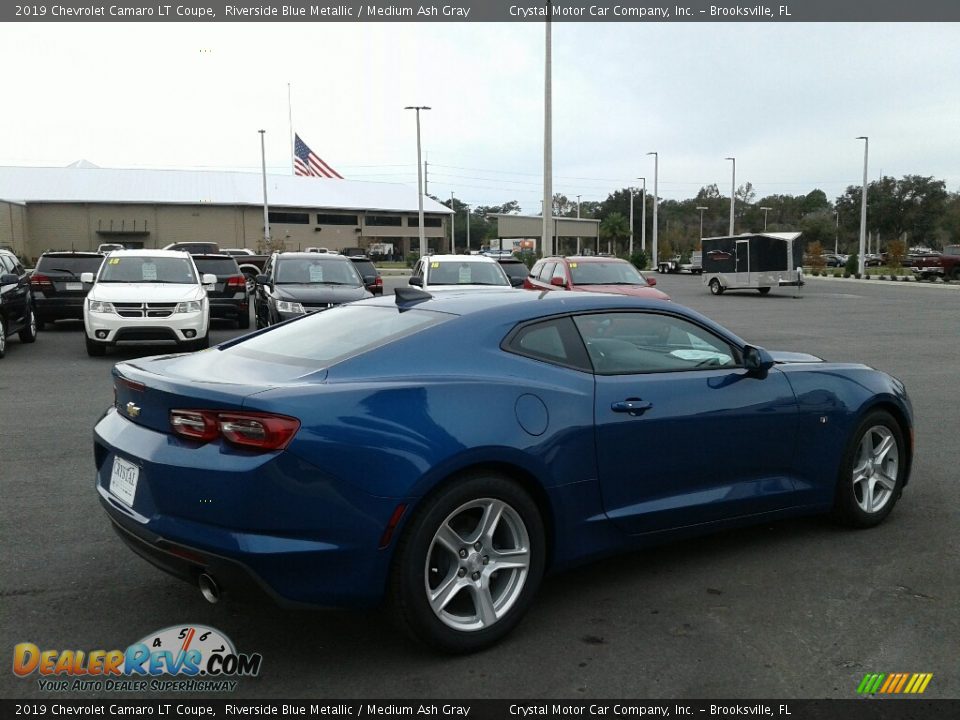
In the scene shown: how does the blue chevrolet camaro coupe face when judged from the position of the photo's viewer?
facing away from the viewer and to the right of the viewer

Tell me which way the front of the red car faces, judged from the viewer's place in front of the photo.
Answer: facing the viewer and to the right of the viewer

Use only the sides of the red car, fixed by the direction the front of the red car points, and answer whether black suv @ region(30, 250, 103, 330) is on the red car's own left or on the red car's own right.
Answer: on the red car's own right

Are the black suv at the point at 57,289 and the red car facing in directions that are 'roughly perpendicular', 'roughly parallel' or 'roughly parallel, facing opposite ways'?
roughly parallel, facing opposite ways

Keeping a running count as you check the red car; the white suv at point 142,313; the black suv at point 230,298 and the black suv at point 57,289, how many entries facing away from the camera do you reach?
2

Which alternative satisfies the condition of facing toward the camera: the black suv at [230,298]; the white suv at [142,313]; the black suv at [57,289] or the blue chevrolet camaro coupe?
the white suv

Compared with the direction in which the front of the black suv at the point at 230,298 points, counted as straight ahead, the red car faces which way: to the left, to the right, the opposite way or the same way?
the opposite way

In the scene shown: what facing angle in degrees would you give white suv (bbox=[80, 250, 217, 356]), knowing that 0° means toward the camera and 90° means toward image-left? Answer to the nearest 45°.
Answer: approximately 0°

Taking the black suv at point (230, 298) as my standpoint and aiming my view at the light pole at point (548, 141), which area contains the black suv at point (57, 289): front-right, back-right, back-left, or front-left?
back-left

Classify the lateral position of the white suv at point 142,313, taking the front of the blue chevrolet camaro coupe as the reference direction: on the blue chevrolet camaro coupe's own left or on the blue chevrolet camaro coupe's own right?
on the blue chevrolet camaro coupe's own left

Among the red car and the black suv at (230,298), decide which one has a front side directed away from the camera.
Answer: the black suv

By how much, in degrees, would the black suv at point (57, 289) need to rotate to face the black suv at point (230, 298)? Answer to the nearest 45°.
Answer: approximately 90° to its right

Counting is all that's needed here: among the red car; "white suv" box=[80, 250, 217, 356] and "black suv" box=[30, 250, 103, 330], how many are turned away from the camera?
1

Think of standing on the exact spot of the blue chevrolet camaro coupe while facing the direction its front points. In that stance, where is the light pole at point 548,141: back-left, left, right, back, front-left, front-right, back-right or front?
front-left

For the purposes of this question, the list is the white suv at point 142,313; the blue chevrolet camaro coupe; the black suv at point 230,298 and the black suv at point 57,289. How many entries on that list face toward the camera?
1

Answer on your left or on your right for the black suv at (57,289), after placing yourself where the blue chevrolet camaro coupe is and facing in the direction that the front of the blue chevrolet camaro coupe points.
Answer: on your left

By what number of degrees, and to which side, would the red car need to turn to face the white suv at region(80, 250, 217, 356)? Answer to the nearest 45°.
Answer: approximately 90° to its right

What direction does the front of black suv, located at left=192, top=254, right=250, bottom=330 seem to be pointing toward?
away from the camera

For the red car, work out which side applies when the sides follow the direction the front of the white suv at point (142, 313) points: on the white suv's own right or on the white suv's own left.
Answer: on the white suv's own left

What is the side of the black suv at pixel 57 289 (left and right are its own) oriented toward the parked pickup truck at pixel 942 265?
right

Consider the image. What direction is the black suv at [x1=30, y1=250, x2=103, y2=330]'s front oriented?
away from the camera

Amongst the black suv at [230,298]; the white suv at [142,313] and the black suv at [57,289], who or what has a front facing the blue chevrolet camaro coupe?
the white suv
